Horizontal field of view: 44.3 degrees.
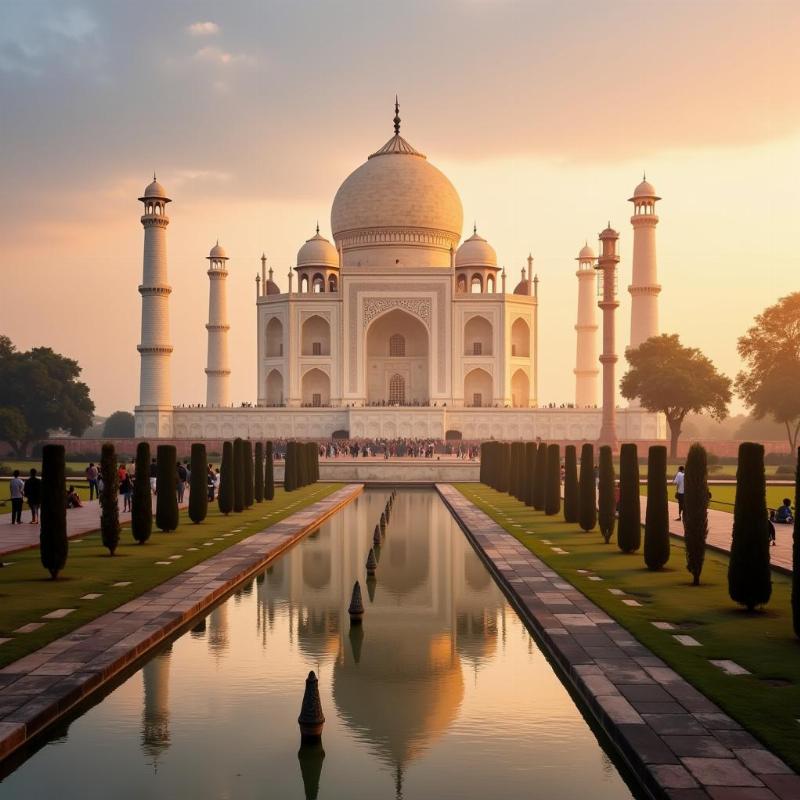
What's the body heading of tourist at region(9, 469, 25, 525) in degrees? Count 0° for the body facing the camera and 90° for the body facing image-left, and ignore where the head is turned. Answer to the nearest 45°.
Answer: approximately 180°

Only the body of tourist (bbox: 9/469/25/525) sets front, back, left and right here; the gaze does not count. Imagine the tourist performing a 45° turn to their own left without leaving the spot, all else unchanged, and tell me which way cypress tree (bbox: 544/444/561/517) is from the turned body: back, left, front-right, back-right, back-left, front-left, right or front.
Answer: back-right

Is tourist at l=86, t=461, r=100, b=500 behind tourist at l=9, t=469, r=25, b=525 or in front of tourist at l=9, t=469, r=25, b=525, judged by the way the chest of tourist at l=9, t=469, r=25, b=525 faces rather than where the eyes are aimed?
in front

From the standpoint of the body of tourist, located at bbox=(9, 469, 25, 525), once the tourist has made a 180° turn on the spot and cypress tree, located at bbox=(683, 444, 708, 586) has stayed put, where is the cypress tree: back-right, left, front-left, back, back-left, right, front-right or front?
front-left

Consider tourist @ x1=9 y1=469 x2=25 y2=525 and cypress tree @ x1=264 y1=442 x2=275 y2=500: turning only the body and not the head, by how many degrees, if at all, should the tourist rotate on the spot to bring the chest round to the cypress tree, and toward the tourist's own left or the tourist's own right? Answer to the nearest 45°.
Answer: approximately 45° to the tourist's own right
